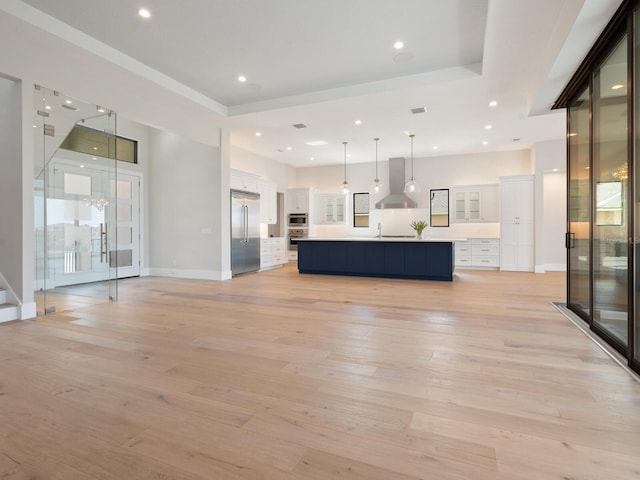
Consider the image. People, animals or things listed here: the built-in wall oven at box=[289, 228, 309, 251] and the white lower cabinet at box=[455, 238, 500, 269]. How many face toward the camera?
2

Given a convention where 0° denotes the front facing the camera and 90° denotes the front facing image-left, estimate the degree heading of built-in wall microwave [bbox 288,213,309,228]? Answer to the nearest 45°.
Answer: approximately 0°

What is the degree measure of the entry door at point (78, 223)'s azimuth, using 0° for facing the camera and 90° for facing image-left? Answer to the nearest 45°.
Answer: approximately 315°
